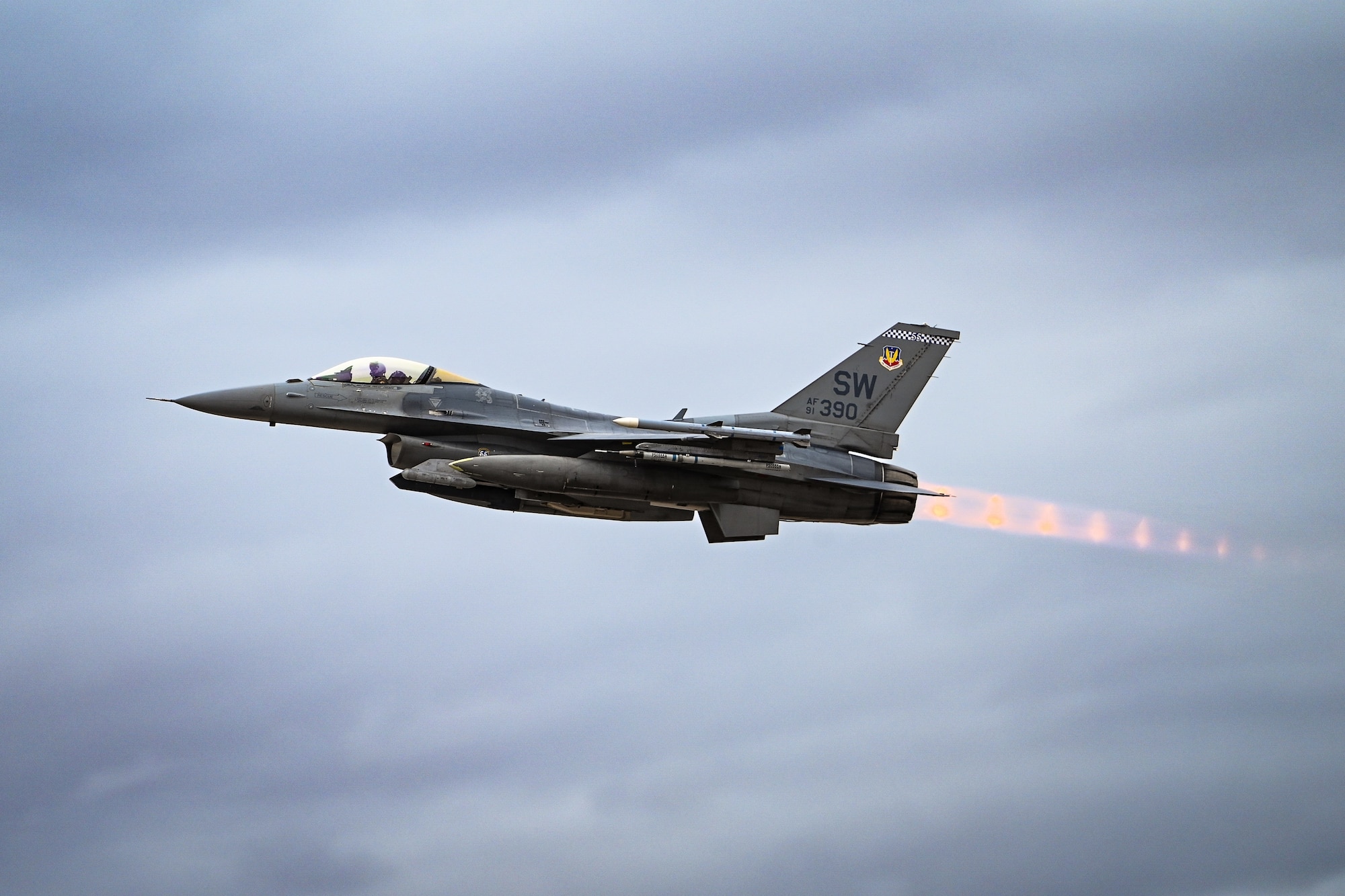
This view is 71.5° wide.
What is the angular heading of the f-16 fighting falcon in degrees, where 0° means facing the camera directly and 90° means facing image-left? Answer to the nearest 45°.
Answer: approximately 90°
